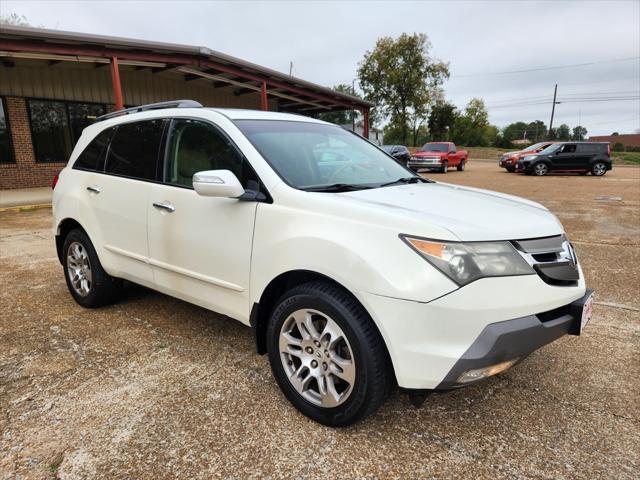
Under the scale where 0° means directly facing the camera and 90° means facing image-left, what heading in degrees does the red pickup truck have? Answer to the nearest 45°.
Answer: approximately 45°

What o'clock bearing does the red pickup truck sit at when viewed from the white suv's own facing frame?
The red pickup truck is roughly at 8 o'clock from the white suv.

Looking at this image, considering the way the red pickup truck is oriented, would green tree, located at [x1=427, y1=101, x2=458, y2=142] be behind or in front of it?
behind

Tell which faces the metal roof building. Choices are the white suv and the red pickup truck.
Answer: the red pickup truck

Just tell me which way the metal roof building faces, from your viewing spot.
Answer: facing the viewer and to the right of the viewer

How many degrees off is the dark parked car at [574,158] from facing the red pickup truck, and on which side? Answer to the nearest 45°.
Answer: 0° — it already faces it

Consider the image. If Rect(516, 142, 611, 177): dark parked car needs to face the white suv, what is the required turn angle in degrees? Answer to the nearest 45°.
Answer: approximately 90° to its left

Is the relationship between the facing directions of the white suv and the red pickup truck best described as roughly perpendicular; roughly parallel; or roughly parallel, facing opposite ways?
roughly perpendicular

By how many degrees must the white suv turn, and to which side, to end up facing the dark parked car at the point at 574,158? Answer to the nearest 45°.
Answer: approximately 90° to its left

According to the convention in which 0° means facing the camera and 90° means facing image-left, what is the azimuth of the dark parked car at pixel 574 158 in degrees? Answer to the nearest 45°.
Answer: approximately 90°

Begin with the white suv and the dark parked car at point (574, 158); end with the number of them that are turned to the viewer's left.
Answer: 1

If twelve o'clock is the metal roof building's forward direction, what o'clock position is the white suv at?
The white suv is roughly at 1 o'clock from the metal roof building.

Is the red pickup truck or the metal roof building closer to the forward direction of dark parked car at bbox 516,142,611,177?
the red pickup truck

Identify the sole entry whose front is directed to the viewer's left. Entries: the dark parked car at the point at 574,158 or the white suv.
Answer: the dark parked car

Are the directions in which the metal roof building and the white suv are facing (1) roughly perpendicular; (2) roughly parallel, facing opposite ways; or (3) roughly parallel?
roughly parallel

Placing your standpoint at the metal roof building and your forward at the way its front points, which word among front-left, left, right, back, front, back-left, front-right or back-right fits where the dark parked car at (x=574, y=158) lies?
front-left
